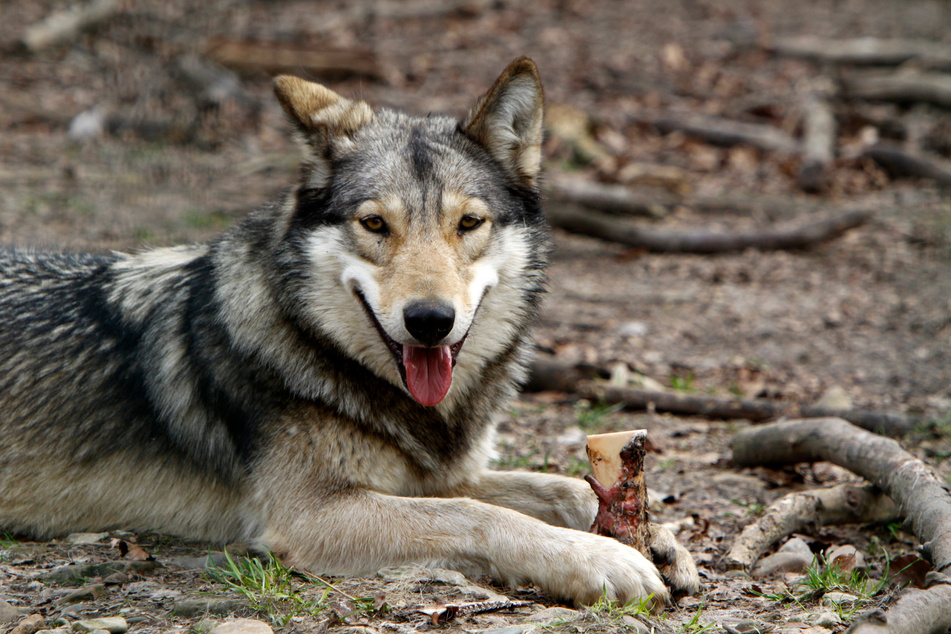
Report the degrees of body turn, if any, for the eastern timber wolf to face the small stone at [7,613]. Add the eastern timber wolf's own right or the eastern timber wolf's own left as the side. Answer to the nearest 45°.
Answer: approximately 90° to the eastern timber wolf's own right

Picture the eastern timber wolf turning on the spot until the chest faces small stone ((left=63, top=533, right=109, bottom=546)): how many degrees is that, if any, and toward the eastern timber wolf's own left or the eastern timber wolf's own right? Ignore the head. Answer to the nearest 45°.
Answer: approximately 135° to the eastern timber wolf's own right

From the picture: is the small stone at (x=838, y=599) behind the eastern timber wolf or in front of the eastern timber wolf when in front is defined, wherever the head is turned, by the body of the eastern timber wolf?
in front

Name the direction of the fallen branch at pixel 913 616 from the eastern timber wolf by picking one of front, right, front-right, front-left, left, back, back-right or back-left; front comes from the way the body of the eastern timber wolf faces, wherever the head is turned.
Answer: front

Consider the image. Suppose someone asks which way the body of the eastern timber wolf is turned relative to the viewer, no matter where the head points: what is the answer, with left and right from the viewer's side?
facing the viewer and to the right of the viewer

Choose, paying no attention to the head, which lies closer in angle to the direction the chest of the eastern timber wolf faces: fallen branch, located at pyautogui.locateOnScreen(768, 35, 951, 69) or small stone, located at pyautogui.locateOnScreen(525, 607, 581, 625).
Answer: the small stone

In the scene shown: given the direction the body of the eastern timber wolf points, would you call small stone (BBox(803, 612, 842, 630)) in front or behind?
in front

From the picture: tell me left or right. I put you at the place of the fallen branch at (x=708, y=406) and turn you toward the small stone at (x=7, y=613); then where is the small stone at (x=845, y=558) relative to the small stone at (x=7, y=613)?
left

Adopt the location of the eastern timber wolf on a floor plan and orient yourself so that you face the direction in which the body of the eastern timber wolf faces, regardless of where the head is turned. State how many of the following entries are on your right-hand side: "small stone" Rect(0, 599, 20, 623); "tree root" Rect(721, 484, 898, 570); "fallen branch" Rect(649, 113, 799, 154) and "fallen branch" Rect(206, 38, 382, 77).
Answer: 1

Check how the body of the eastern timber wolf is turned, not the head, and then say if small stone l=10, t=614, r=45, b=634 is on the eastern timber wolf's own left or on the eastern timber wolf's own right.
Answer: on the eastern timber wolf's own right

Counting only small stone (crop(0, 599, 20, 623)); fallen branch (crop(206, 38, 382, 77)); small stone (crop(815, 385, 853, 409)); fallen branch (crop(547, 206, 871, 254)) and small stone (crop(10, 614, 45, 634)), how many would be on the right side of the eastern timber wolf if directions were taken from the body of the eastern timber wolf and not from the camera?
2

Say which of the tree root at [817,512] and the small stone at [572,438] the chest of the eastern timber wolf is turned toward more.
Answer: the tree root

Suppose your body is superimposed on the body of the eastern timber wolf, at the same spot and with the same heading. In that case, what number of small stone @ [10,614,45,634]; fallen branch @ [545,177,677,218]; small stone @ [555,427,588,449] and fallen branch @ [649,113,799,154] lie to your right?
1
